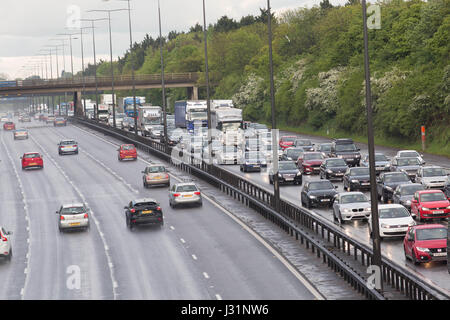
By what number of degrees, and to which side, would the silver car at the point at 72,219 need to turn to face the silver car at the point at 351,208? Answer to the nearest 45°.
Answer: approximately 135° to its right

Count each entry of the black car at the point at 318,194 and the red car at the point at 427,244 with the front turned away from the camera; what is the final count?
0

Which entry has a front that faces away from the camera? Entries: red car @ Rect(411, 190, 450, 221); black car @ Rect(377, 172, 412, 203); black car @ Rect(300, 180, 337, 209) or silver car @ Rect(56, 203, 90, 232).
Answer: the silver car

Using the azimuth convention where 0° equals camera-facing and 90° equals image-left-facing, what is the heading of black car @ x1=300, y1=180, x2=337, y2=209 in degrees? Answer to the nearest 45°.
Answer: approximately 315°

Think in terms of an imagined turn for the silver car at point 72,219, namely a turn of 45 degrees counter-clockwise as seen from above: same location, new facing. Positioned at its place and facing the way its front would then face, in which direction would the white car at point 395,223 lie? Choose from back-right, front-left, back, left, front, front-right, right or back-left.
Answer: back

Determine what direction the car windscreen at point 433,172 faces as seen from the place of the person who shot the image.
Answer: facing the viewer and to the right of the viewer

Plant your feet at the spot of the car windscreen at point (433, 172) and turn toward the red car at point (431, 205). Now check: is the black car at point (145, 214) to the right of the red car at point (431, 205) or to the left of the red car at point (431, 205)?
right

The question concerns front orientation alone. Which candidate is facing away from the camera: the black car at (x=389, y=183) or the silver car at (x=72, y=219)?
the silver car

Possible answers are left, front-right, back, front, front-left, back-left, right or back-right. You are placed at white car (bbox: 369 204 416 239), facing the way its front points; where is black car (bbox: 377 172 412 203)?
back-left

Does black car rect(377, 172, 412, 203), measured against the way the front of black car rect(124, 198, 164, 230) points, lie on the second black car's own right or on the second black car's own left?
on the second black car's own right

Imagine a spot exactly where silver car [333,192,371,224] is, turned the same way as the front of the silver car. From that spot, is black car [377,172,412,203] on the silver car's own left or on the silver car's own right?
on the silver car's own left

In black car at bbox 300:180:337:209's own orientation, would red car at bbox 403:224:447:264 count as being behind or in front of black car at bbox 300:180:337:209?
in front

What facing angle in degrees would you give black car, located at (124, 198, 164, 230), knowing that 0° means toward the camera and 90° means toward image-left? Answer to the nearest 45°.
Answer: approximately 180°

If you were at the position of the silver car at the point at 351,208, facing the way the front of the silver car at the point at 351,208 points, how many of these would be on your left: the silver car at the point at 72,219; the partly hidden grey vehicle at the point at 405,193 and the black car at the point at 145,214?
1

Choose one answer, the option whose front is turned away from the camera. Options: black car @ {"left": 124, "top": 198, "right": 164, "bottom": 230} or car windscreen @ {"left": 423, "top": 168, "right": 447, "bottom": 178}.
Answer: the black car

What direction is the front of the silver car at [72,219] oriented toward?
away from the camera

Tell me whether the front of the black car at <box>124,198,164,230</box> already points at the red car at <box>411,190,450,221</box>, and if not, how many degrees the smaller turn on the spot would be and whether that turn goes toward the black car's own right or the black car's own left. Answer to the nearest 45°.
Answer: approximately 135° to the black car's own right

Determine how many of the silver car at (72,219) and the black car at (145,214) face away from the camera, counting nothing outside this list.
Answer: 2
